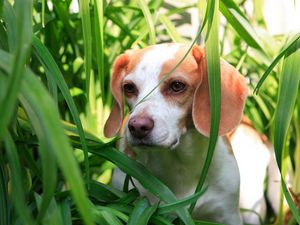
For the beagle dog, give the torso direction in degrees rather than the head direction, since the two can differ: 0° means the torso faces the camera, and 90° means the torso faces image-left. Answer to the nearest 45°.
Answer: approximately 45°

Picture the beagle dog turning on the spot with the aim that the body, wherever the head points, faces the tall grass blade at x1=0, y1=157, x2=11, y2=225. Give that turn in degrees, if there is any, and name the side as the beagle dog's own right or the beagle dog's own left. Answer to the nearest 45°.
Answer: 0° — it already faces it
